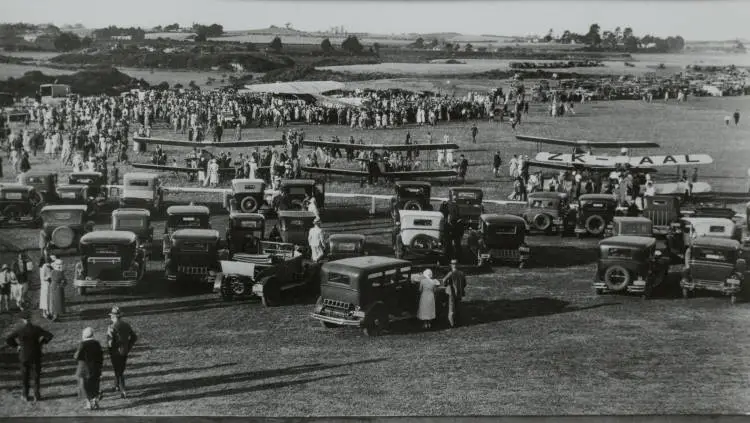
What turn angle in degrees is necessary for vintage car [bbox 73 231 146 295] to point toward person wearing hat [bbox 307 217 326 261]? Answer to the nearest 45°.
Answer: approximately 90° to its right

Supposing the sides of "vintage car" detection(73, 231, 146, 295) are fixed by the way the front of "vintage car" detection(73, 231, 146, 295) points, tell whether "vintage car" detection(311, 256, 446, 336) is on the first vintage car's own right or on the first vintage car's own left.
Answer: on the first vintage car's own right

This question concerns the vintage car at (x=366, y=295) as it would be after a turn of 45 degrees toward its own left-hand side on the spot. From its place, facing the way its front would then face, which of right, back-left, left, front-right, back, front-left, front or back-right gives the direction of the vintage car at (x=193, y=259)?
front-left

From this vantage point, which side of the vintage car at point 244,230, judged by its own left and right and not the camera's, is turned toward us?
back

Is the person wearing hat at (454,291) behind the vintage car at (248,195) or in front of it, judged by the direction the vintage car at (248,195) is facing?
behind

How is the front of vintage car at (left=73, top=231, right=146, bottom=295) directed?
away from the camera

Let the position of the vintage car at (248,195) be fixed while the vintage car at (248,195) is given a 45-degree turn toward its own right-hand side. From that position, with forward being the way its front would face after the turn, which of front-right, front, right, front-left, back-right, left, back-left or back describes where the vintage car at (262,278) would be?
back-right

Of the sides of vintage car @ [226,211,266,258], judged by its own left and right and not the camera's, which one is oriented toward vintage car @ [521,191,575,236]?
right

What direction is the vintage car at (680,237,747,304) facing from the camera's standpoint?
away from the camera

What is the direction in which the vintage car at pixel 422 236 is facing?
away from the camera

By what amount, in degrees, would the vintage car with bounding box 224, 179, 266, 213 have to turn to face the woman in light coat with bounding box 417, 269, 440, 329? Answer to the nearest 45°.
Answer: approximately 180°

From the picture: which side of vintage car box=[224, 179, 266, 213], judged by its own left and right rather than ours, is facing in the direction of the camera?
back

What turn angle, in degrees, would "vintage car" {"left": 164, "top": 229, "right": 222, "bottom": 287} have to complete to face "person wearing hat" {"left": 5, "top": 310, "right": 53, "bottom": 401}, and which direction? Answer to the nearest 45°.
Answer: approximately 180°

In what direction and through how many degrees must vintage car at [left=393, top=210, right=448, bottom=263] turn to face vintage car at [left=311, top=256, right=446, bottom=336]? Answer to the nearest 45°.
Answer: approximately 180°

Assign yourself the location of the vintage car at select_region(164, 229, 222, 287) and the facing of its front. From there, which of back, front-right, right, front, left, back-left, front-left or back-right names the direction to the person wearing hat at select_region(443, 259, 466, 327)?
back-right

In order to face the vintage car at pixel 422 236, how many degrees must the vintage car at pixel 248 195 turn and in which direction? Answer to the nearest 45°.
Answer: approximately 135° to its right

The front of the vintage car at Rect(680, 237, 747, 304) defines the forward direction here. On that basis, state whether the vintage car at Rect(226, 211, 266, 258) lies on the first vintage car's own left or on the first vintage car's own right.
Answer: on the first vintage car's own left

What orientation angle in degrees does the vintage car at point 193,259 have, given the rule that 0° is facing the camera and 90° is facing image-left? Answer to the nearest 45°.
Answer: approximately 180°

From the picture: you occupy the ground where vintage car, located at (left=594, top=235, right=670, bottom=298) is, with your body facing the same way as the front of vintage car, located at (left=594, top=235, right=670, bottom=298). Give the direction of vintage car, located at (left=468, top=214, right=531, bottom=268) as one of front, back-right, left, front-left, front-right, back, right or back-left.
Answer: left

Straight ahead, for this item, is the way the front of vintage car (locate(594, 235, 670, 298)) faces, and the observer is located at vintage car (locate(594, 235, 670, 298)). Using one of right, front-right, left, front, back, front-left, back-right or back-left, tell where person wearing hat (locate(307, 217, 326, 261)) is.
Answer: back-left
